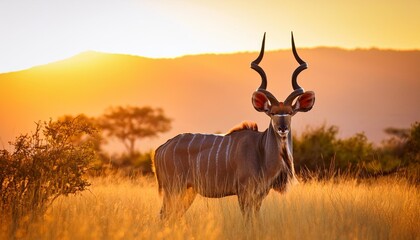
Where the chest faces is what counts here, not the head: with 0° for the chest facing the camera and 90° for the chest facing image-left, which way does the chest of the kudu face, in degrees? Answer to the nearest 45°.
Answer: approximately 270°

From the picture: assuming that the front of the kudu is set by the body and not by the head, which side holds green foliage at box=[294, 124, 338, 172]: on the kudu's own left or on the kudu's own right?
on the kudu's own left

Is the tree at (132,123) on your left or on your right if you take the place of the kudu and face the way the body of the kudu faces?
on your left

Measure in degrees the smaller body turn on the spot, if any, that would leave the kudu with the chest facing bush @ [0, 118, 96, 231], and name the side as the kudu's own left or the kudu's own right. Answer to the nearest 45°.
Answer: approximately 180°

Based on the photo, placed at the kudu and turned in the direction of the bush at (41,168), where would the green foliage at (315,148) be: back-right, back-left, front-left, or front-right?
back-right

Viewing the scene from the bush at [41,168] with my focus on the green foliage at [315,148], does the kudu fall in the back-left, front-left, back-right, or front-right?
front-right

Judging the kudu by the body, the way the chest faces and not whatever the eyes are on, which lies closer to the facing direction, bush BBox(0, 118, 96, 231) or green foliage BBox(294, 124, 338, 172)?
the green foliage
